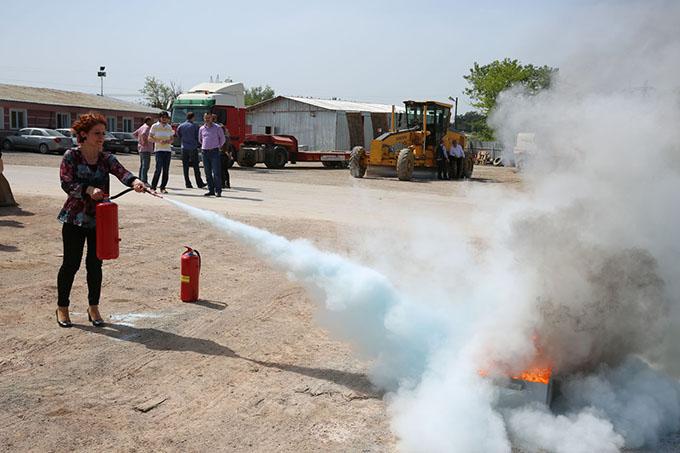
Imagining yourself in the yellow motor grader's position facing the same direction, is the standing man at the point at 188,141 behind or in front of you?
in front

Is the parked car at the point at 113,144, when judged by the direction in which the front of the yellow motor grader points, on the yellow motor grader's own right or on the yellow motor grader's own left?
on the yellow motor grader's own right

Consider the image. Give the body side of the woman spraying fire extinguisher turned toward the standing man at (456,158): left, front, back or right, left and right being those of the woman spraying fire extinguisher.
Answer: left

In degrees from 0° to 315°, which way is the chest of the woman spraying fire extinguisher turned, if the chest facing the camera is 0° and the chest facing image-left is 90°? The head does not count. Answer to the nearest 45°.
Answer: approximately 315°

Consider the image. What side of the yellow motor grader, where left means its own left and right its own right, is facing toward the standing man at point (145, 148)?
front

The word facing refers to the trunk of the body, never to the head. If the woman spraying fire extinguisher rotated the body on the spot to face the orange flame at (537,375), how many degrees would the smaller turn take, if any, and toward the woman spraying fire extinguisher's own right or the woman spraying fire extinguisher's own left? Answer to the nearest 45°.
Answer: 0° — they already face it

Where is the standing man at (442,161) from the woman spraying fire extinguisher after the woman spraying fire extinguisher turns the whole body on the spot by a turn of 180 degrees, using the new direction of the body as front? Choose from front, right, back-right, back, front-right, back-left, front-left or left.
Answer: right

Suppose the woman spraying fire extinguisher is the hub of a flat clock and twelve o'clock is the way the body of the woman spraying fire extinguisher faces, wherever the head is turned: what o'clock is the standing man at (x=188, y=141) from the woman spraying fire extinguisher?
The standing man is roughly at 8 o'clock from the woman spraying fire extinguisher.
